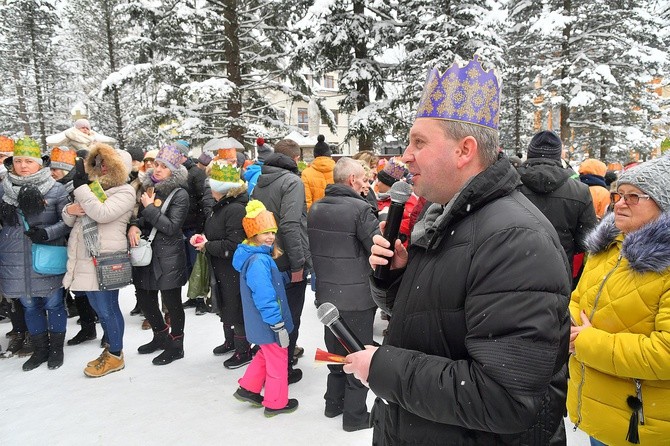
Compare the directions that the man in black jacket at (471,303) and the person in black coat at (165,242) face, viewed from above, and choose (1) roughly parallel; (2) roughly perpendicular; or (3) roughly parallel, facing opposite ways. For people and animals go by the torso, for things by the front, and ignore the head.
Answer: roughly perpendicular

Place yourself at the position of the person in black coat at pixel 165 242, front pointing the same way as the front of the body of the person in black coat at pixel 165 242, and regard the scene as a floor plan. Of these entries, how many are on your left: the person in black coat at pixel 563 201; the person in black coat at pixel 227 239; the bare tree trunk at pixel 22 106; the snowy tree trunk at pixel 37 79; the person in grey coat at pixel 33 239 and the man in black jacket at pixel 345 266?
3

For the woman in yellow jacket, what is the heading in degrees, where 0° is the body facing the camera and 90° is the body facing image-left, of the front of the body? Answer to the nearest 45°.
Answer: approximately 45°

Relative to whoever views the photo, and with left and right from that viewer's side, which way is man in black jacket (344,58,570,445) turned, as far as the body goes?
facing to the left of the viewer

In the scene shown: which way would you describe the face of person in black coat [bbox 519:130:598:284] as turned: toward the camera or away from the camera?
away from the camera

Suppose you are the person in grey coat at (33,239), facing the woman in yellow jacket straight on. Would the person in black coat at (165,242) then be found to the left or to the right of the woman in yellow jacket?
left

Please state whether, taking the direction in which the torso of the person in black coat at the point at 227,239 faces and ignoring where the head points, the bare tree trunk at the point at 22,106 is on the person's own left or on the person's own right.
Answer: on the person's own right

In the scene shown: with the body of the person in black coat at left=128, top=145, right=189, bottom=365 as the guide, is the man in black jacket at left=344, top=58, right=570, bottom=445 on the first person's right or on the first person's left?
on the first person's left

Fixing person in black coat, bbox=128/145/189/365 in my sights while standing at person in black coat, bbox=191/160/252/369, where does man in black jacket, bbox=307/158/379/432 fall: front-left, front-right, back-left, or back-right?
back-left

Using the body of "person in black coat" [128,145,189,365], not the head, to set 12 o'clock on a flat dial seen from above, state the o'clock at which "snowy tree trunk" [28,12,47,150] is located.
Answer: The snowy tree trunk is roughly at 4 o'clock from the person in black coat.

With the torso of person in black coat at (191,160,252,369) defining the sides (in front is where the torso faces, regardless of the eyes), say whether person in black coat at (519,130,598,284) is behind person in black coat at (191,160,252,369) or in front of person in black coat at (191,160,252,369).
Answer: behind

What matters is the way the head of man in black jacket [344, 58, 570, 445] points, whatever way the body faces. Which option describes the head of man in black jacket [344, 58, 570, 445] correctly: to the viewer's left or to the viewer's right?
to the viewer's left
